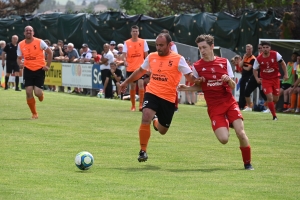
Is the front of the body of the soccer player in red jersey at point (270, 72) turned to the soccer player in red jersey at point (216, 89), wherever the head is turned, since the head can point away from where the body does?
yes

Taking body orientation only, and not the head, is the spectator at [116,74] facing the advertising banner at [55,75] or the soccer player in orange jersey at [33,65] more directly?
the soccer player in orange jersey

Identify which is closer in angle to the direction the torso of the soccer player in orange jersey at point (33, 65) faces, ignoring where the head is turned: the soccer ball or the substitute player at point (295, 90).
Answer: the soccer ball

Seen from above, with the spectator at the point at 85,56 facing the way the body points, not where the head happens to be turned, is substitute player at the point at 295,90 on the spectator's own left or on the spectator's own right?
on the spectator's own left

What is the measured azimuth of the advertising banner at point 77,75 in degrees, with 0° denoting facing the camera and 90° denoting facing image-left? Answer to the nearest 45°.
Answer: approximately 0°

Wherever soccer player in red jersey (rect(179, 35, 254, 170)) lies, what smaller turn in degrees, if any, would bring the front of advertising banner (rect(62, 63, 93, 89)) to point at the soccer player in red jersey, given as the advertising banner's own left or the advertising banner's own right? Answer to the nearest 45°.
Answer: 0° — it already faces them
